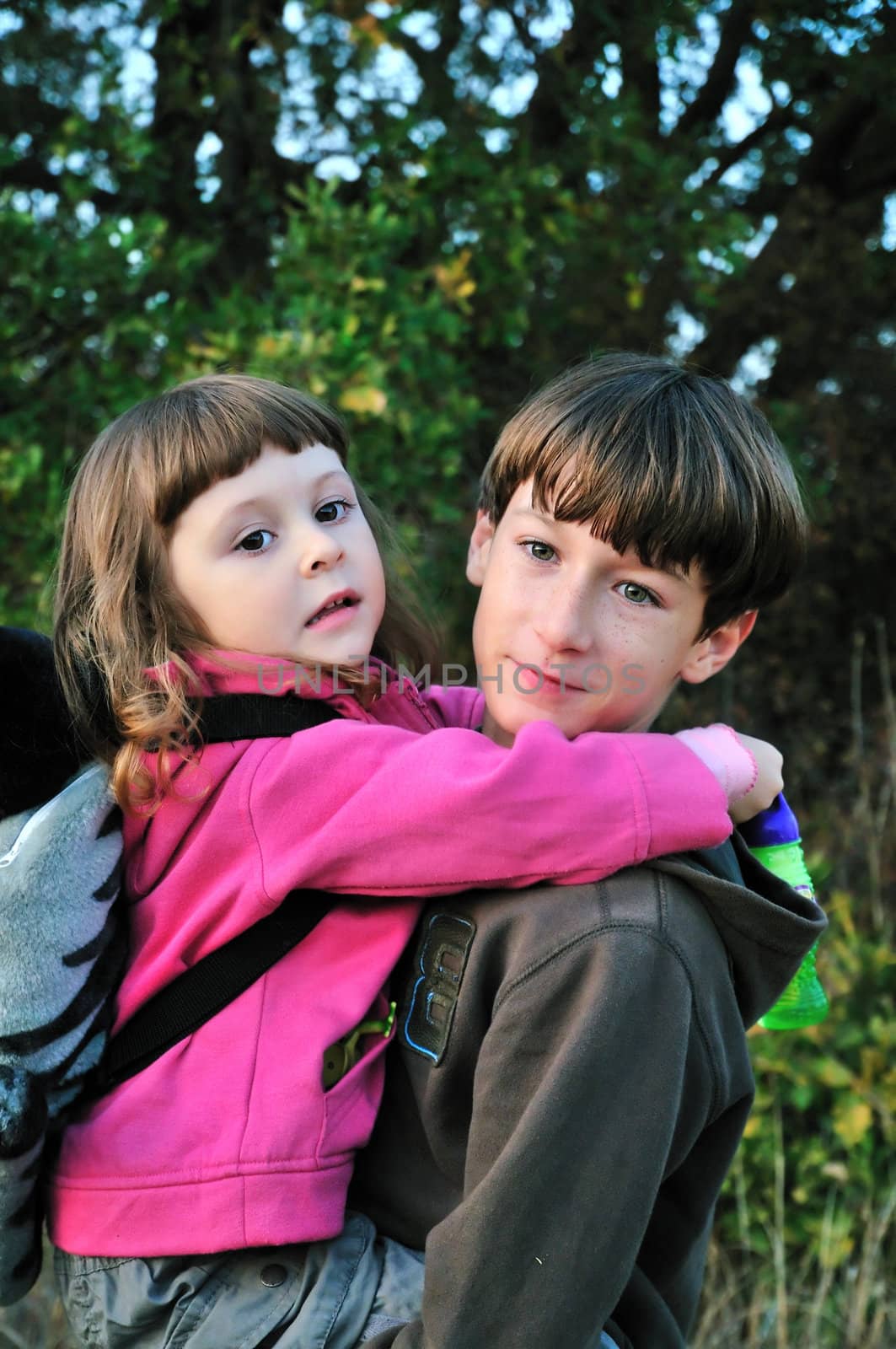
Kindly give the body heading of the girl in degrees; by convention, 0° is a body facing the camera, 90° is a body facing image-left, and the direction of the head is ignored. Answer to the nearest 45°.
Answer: approximately 270°

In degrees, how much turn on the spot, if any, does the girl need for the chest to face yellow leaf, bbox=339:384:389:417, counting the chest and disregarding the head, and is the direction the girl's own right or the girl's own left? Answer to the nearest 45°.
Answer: approximately 90° to the girl's own left

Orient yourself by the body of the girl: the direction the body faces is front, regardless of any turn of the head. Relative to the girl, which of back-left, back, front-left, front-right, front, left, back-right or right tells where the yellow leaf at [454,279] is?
left

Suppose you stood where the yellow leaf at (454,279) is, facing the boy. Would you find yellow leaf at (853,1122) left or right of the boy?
left

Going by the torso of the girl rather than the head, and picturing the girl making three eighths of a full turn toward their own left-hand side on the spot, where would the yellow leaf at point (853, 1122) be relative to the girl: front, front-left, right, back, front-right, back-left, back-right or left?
right
